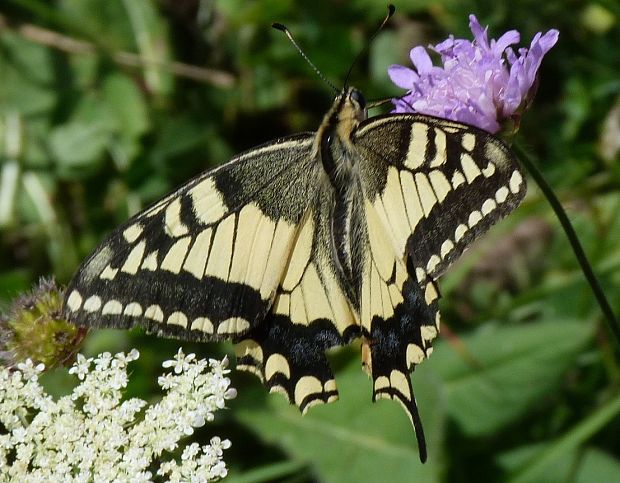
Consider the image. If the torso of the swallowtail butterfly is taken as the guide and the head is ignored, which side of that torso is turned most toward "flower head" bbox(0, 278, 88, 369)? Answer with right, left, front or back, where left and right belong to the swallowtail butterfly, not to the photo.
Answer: left

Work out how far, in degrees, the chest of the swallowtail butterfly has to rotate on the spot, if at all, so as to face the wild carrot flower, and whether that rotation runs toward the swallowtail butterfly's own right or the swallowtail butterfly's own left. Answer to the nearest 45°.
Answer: approximately 90° to the swallowtail butterfly's own left

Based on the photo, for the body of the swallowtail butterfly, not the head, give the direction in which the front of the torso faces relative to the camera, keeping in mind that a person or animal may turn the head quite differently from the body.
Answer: away from the camera
